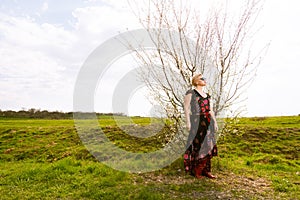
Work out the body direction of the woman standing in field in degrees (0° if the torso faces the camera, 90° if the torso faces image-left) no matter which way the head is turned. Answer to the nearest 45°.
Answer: approximately 315°
